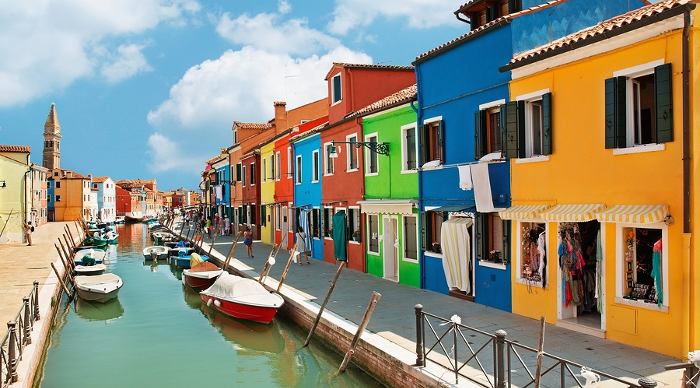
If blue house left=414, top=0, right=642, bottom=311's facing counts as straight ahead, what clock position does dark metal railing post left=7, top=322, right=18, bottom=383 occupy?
The dark metal railing post is roughly at 12 o'clock from the blue house.

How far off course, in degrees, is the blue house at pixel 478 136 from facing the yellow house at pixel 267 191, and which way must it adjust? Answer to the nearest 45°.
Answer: approximately 90° to its right

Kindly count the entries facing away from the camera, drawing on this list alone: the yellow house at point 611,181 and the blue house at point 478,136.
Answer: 0

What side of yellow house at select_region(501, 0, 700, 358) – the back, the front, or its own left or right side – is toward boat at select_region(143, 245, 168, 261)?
right

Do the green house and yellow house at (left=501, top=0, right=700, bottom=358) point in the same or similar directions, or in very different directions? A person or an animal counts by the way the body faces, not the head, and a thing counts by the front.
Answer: same or similar directions

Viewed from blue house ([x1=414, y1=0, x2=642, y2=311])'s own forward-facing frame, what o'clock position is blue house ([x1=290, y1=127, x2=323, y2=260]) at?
blue house ([x1=290, y1=127, x2=323, y2=260]) is roughly at 3 o'clock from blue house ([x1=414, y1=0, x2=642, y2=311]).

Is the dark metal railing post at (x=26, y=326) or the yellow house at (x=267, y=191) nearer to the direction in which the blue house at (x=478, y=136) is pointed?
the dark metal railing post

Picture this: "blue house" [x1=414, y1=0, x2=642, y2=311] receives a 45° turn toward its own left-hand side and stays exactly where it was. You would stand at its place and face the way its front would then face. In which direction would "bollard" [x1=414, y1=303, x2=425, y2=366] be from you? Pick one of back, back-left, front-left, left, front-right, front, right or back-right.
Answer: front

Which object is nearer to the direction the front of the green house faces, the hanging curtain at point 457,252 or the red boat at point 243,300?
the red boat

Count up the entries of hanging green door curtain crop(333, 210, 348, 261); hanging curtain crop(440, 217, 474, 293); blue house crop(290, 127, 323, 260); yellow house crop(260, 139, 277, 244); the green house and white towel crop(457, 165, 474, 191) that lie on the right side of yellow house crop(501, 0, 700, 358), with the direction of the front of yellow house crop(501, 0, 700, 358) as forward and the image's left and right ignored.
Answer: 6

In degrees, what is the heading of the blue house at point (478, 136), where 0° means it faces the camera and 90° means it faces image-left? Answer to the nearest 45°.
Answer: approximately 45°

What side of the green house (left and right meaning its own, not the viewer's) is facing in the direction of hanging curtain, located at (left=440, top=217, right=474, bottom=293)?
left

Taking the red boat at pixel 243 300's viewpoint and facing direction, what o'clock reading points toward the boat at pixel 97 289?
The boat is roughly at 6 o'clock from the red boat.

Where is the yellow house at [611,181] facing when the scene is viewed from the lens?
facing the viewer and to the left of the viewer

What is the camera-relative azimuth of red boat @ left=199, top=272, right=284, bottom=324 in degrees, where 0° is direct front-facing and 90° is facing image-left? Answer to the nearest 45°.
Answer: approximately 315°

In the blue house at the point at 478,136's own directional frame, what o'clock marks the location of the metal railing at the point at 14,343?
The metal railing is roughly at 12 o'clock from the blue house.

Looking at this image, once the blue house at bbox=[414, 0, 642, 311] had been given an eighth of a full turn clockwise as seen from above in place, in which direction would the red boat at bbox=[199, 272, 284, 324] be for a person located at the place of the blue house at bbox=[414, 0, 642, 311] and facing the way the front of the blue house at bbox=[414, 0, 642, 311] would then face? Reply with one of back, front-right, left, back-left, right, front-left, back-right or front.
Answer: front
